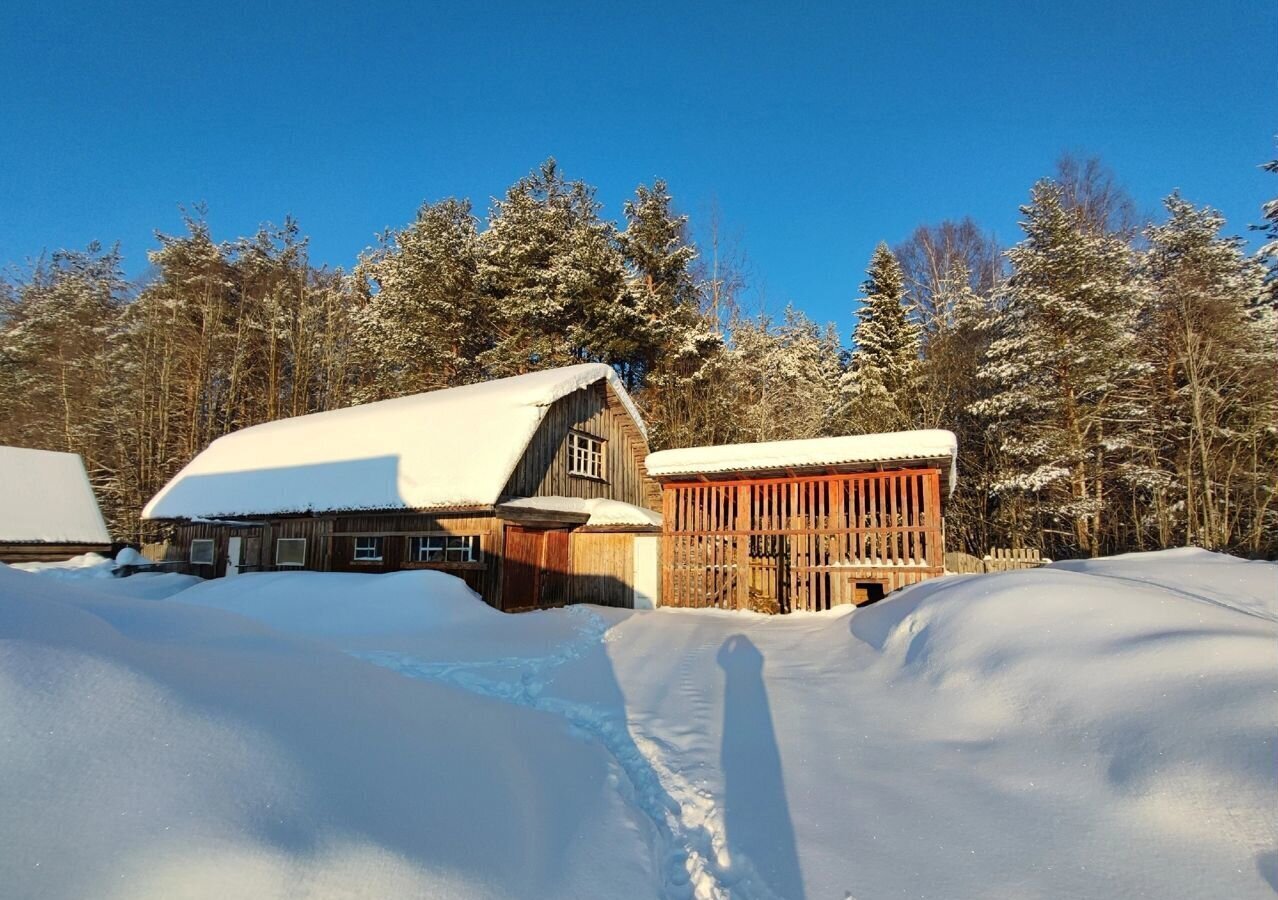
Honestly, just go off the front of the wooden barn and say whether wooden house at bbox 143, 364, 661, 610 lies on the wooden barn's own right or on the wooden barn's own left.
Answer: on the wooden barn's own right

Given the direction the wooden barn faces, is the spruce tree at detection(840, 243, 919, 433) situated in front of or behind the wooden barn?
behind

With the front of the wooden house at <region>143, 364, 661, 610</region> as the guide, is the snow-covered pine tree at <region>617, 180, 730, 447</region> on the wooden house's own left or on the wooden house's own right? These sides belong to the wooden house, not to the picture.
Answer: on the wooden house's own left

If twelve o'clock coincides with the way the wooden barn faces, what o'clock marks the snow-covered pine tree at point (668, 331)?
The snow-covered pine tree is roughly at 5 o'clock from the wooden barn.

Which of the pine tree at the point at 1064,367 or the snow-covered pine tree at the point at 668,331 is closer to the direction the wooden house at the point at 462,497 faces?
the pine tree at the point at 1064,367

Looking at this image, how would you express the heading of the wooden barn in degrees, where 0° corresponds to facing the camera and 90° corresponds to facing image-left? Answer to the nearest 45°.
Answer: approximately 0°

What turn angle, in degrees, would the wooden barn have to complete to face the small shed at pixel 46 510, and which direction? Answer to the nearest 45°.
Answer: approximately 90° to its right
